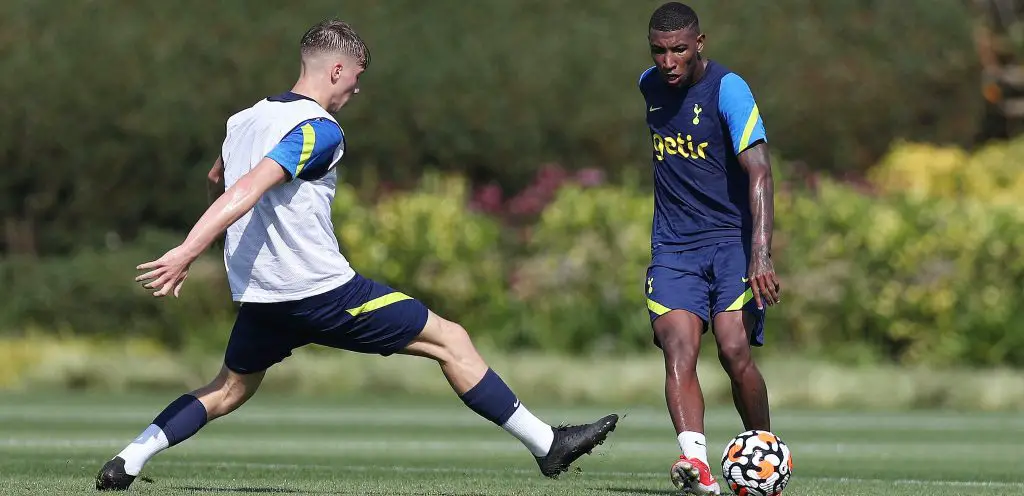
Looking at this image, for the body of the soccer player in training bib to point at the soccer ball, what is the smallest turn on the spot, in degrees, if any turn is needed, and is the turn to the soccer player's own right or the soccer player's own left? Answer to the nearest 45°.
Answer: approximately 45° to the soccer player's own right

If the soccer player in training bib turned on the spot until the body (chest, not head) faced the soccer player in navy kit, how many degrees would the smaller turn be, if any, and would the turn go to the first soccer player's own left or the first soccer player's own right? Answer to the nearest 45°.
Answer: approximately 45° to the first soccer player's own right

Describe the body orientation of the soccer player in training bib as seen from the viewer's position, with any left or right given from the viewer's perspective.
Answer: facing away from the viewer and to the right of the viewer

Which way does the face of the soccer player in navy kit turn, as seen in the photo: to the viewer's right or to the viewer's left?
to the viewer's left
